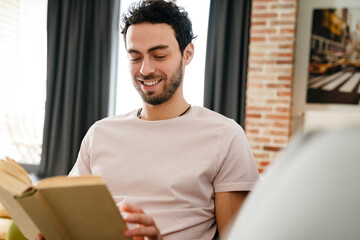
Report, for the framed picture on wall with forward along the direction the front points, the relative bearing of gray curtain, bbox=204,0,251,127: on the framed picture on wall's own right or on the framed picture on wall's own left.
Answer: on the framed picture on wall's own right

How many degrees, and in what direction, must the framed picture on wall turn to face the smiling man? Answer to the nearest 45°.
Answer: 0° — it already faces them

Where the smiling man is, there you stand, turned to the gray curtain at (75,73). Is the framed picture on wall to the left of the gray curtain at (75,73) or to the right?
right

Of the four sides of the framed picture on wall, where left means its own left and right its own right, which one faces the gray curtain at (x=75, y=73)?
right

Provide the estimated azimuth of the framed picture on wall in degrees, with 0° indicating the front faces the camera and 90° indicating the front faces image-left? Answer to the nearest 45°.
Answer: approximately 0°

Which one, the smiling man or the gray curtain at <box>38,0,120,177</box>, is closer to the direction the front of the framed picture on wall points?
the smiling man
